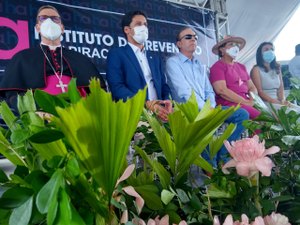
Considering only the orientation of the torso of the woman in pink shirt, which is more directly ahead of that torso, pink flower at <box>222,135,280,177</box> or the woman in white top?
the pink flower

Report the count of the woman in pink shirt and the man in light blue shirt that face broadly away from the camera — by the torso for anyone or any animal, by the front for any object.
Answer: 0

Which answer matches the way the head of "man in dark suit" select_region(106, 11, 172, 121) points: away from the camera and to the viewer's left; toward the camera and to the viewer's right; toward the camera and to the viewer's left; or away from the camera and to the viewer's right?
toward the camera and to the viewer's right

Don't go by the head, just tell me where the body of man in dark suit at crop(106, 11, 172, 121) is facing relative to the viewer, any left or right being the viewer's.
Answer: facing the viewer and to the right of the viewer

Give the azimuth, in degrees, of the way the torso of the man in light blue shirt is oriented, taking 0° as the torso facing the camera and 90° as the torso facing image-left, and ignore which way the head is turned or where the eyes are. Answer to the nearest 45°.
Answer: approximately 315°

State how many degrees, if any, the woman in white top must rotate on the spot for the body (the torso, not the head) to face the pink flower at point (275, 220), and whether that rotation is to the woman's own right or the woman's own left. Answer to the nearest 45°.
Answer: approximately 45° to the woman's own right

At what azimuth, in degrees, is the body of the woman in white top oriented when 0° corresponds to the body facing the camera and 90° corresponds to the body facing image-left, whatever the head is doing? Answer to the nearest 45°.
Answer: approximately 315°

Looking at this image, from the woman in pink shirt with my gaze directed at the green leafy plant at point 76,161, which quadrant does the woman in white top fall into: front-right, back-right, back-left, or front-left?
back-left

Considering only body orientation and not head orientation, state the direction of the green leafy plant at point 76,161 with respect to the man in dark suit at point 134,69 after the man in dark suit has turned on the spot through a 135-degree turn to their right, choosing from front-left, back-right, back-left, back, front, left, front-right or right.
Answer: left

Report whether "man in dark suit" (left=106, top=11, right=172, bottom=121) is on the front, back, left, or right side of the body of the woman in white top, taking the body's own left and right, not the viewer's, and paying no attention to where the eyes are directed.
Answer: right

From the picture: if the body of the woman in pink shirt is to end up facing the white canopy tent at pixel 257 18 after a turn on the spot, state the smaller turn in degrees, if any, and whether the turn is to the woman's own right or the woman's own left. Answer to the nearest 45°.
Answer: approximately 135° to the woman's own left
